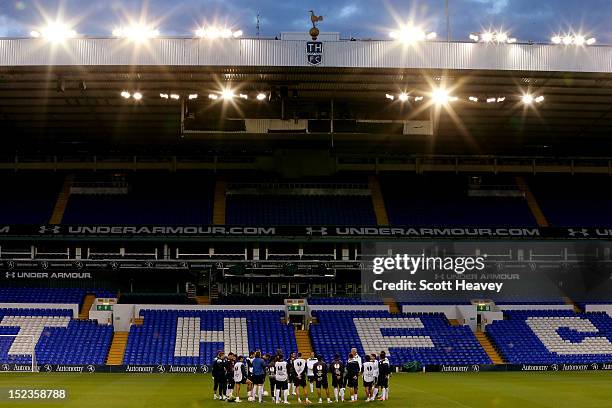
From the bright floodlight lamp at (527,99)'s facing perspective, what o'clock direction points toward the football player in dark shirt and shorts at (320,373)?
The football player in dark shirt and shorts is roughly at 1 o'clock from the bright floodlight lamp.

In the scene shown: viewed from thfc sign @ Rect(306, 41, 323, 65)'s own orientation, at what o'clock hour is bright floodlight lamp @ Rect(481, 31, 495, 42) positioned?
The bright floodlight lamp is roughly at 9 o'clock from the thfc sign.

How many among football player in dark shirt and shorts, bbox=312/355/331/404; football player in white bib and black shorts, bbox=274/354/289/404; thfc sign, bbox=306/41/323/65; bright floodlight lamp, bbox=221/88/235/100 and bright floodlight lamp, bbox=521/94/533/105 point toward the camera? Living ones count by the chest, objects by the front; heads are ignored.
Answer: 3

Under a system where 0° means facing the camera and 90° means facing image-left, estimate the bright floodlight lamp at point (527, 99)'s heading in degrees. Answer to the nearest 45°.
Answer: approximately 0°

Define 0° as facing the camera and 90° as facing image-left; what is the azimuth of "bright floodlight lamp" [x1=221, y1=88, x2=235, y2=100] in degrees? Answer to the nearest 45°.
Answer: approximately 0°

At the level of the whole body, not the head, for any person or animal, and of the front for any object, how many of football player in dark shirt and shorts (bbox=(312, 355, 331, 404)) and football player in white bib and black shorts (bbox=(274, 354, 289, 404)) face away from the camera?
2

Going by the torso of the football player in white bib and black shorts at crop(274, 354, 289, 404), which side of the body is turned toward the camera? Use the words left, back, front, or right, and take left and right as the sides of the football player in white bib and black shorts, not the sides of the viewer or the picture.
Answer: back

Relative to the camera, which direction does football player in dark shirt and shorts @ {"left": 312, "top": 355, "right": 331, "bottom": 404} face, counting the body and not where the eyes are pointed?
away from the camera

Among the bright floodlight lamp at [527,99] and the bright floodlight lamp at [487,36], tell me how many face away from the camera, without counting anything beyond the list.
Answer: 0
